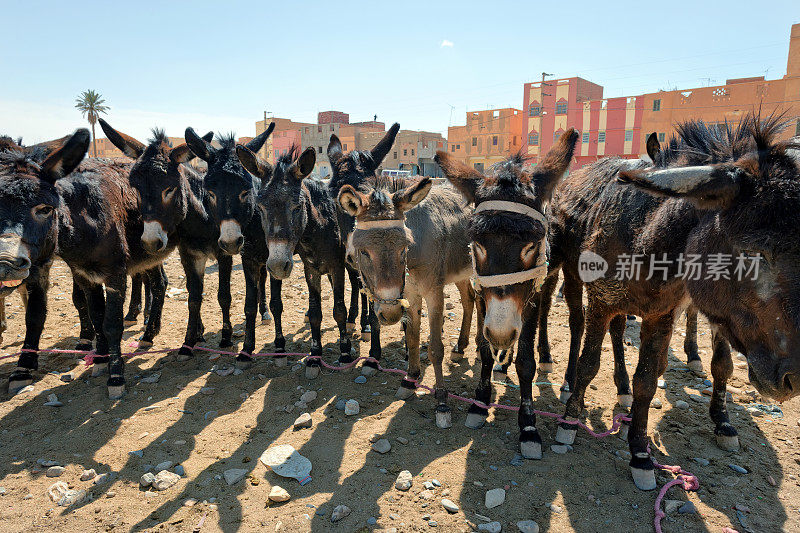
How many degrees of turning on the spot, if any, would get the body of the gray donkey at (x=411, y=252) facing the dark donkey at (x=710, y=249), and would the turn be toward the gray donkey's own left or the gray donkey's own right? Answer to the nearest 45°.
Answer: approximately 90° to the gray donkey's own left

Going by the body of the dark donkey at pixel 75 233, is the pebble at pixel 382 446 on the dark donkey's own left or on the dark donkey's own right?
on the dark donkey's own left

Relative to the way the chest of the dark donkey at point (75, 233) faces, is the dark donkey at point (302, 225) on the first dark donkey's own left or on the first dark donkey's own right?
on the first dark donkey's own left

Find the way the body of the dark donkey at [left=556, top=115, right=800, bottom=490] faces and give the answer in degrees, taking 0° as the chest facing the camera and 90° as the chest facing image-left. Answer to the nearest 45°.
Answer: approximately 315°

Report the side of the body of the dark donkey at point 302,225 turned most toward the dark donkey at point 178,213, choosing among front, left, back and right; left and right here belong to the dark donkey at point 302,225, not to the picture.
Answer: right
